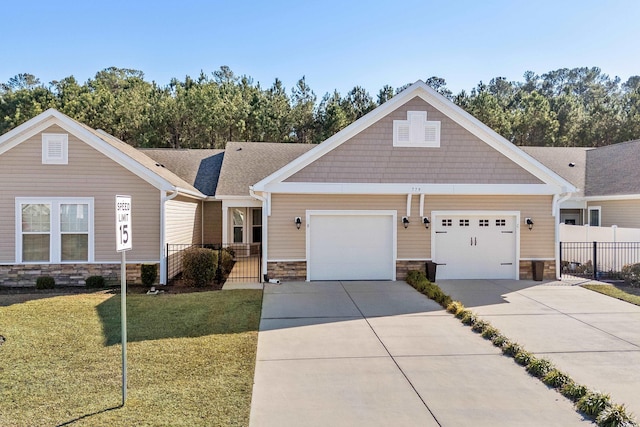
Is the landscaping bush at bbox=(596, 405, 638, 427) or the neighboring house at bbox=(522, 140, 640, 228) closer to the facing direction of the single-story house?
the landscaping bush

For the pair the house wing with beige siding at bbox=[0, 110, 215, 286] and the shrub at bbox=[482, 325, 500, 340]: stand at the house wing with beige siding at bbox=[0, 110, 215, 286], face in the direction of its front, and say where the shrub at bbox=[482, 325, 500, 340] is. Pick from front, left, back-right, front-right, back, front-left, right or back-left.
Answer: front-left

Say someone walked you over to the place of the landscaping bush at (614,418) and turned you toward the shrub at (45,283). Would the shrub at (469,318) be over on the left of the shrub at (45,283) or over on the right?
right

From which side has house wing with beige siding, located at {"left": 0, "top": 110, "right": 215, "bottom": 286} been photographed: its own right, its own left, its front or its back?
front

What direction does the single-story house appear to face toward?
toward the camera

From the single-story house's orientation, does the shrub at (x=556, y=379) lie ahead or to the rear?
ahead

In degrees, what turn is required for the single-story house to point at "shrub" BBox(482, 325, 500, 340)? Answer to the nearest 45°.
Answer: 0° — it already faces it

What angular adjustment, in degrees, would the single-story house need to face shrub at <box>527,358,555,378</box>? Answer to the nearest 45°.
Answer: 0° — it already faces it
